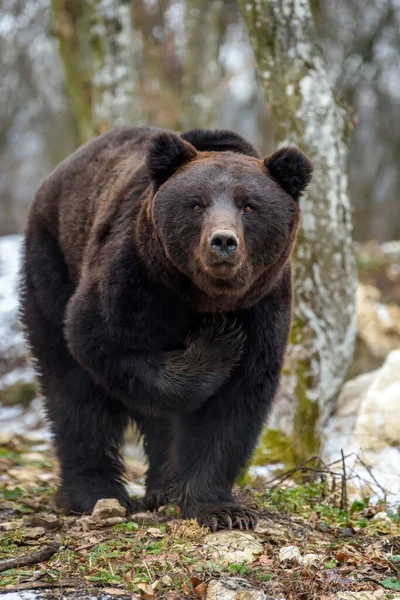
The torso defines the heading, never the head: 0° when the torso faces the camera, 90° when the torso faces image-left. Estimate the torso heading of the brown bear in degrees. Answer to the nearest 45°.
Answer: approximately 315°

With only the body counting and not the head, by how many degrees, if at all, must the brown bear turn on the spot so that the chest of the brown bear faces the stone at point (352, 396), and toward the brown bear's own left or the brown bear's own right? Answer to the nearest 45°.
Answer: approximately 90° to the brown bear's own left

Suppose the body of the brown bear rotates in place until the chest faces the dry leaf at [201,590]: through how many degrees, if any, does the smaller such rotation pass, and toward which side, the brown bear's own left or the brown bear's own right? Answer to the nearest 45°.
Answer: approximately 45° to the brown bear's own right

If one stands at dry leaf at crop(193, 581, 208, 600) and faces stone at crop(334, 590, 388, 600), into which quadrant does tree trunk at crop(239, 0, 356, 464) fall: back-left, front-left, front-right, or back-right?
front-left

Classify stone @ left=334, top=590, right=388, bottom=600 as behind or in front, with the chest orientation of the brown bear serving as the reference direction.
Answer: in front

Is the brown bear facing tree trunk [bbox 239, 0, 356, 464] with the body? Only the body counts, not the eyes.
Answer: no
